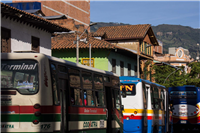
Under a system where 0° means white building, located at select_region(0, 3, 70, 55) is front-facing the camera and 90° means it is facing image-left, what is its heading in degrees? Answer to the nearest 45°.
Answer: approximately 315°
